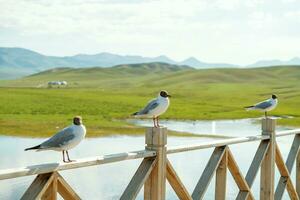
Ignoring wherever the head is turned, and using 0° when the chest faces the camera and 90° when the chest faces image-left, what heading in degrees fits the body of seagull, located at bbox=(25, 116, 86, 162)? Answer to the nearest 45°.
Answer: approximately 270°
